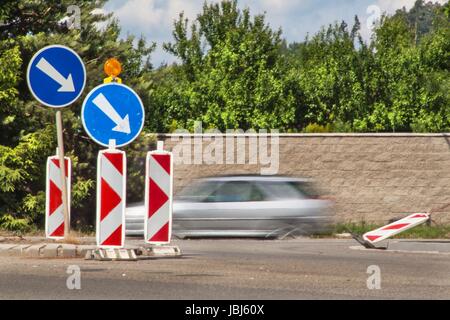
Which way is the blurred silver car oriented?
to the viewer's left

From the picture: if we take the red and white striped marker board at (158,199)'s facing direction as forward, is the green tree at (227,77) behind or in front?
behind
